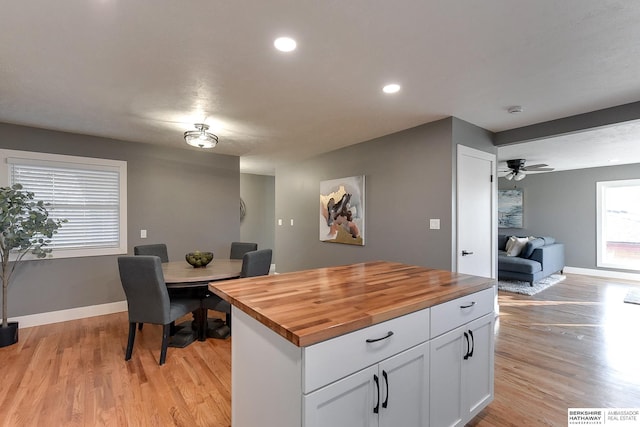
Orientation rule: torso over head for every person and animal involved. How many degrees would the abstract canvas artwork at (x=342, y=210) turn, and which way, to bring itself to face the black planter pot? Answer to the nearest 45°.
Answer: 0° — it already faces it

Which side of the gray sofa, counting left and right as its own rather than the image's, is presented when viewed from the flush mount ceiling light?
front

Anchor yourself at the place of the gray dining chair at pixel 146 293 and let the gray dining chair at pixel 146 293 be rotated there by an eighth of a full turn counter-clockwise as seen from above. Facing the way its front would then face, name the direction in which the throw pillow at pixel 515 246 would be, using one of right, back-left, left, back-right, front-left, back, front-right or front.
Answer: right

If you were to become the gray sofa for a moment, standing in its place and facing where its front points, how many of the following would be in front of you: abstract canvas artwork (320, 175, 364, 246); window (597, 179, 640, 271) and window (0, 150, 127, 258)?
2

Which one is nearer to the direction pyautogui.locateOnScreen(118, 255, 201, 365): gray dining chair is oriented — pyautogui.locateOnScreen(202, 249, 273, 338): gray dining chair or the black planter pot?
the gray dining chair

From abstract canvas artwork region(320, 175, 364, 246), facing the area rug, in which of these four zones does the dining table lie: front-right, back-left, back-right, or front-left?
back-right

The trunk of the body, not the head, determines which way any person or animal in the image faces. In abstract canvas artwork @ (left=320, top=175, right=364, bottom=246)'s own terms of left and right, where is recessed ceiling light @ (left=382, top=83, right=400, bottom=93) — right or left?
on its left

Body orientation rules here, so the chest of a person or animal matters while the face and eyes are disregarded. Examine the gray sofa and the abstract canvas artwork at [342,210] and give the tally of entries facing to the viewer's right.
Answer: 0

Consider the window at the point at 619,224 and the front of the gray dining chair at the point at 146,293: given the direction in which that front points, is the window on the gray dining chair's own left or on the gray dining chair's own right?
on the gray dining chair's own right

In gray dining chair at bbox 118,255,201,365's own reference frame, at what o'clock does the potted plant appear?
The potted plant is roughly at 9 o'clock from the gray dining chair.

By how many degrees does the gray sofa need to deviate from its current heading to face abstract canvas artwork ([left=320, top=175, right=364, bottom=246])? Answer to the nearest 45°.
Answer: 0° — it already faces it

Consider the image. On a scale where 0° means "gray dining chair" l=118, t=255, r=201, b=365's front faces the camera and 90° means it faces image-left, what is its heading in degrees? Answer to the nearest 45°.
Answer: approximately 225°

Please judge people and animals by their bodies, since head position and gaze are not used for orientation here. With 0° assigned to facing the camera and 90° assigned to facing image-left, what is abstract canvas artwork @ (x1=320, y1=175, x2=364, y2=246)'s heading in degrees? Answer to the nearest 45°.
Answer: approximately 45°

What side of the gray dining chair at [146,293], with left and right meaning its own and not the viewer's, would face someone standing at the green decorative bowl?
front
